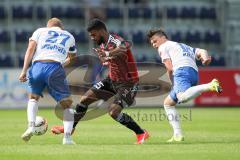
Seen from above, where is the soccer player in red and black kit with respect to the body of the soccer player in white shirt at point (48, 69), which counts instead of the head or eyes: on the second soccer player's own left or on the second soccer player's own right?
on the second soccer player's own right

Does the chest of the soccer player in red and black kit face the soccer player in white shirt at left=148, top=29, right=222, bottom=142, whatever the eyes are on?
no

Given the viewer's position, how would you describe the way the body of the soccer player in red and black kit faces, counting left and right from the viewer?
facing the viewer and to the left of the viewer

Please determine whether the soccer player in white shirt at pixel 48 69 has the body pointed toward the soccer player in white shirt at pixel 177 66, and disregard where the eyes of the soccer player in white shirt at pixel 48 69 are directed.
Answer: no

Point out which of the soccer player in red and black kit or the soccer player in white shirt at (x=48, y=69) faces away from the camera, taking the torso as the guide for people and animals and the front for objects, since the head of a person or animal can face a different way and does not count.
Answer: the soccer player in white shirt

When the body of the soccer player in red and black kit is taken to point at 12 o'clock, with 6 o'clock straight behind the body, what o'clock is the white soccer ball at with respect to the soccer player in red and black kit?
The white soccer ball is roughly at 1 o'clock from the soccer player in red and black kit.

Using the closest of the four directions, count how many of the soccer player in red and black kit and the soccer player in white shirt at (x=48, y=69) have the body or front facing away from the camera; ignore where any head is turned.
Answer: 1

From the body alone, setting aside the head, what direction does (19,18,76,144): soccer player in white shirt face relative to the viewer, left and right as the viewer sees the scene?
facing away from the viewer
